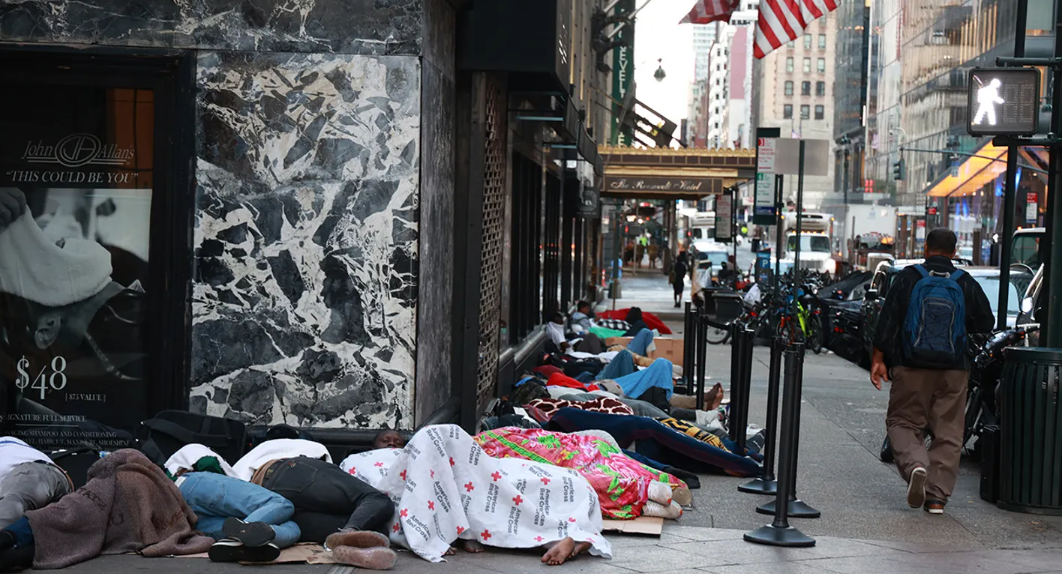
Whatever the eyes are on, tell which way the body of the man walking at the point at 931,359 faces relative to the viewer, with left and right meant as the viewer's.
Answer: facing away from the viewer

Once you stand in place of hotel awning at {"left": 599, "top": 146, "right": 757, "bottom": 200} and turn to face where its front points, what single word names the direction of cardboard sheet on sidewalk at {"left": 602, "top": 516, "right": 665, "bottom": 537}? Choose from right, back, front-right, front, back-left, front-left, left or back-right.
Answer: front

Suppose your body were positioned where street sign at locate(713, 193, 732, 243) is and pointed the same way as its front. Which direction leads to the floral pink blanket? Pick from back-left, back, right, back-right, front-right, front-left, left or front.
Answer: front

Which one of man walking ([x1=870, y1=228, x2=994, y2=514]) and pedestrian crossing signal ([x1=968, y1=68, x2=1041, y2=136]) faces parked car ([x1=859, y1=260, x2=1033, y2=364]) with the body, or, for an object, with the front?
the man walking

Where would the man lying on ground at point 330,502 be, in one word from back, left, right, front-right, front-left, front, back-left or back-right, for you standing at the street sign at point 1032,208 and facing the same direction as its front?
front

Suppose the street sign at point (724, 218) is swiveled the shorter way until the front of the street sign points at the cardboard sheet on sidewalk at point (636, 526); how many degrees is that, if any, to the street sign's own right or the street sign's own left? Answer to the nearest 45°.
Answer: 0° — it already faces it

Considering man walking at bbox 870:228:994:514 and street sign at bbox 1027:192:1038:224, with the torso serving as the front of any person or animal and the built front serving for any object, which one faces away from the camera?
the man walking

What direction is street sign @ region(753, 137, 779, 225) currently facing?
toward the camera

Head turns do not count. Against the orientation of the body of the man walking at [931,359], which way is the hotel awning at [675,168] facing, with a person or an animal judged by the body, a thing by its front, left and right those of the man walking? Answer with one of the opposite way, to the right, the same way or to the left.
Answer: the opposite way

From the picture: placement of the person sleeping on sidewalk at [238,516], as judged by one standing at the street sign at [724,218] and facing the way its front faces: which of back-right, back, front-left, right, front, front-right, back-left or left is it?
front

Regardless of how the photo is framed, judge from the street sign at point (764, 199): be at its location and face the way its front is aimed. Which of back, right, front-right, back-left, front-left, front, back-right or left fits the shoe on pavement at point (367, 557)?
front

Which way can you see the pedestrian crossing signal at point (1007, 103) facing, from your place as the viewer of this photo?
facing the viewer

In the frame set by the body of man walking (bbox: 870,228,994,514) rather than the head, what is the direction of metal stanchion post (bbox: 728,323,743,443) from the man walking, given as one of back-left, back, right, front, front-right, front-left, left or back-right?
front-left

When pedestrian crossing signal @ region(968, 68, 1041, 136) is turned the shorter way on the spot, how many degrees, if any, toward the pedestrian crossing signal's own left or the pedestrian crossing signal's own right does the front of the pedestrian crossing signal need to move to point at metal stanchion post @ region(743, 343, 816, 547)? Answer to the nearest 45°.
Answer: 0° — it already faces it

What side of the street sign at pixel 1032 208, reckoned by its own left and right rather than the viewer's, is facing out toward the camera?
front

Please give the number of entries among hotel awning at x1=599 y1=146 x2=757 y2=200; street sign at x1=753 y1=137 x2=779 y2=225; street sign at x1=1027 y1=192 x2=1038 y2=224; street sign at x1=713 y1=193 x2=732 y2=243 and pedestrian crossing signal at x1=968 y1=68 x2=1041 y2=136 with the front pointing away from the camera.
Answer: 0
